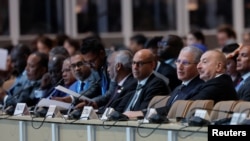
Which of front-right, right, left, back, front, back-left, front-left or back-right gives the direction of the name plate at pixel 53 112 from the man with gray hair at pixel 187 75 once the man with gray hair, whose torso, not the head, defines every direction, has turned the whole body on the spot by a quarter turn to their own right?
front-left

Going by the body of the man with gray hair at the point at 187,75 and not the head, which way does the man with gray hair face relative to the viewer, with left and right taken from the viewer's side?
facing the viewer and to the left of the viewer

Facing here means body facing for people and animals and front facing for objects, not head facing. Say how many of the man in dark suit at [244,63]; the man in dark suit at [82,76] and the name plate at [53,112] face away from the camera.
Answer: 0

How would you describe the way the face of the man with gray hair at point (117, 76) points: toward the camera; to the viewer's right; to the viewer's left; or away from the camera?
to the viewer's left

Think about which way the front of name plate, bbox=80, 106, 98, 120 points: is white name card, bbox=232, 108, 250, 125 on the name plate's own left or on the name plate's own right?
on the name plate's own left

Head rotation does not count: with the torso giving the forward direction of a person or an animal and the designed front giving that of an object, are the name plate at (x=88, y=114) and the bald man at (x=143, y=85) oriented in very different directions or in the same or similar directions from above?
same or similar directions

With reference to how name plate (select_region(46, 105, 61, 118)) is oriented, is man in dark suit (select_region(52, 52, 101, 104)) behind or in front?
behind

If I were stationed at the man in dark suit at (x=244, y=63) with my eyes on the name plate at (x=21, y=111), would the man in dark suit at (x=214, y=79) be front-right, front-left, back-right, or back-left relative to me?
front-left

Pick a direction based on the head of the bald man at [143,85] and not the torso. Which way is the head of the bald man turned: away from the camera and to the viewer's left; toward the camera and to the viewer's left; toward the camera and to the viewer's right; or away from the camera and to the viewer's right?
toward the camera and to the viewer's left

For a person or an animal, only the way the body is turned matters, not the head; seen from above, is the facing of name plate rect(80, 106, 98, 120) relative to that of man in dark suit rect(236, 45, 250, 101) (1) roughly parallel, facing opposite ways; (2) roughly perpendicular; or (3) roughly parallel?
roughly parallel

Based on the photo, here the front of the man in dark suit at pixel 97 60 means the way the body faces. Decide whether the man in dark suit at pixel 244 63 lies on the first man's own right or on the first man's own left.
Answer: on the first man's own left

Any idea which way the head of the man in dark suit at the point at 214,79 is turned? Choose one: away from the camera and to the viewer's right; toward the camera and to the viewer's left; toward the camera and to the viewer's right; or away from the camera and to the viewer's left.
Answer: toward the camera and to the viewer's left

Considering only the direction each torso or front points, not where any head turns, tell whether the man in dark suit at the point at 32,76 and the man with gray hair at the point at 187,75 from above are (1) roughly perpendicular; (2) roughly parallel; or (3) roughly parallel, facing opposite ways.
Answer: roughly parallel

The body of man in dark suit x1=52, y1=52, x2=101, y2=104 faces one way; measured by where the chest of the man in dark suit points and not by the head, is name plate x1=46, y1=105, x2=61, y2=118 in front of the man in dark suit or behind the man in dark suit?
in front
